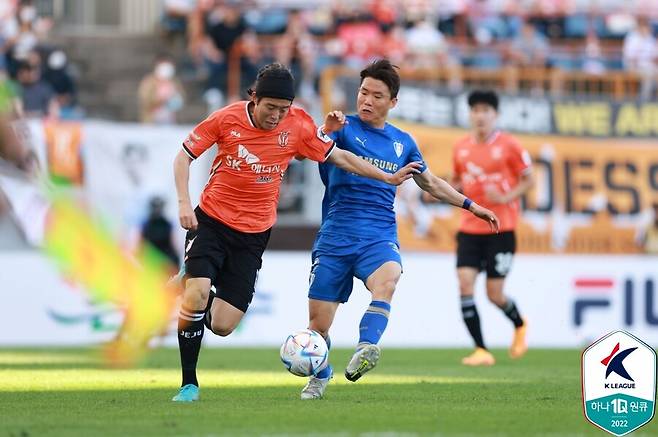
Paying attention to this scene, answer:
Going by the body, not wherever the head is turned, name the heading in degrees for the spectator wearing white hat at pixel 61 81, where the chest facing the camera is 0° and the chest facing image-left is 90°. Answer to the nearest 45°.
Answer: approximately 0°

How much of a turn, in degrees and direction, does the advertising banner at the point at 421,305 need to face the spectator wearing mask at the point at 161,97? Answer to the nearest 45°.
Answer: approximately 135° to its right

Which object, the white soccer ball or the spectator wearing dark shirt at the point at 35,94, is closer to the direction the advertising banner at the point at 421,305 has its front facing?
the white soccer ball

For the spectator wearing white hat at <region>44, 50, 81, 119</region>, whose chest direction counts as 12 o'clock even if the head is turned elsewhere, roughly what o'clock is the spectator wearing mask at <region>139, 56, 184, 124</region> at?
the spectator wearing mask at <region>139, 56, 184, 124</region> is roughly at 9 o'clock from the spectator wearing white hat at <region>44, 50, 81, 119</region>.

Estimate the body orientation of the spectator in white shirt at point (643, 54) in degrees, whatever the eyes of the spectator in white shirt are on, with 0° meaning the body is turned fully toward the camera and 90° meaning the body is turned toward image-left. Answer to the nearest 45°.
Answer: approximately 0°
